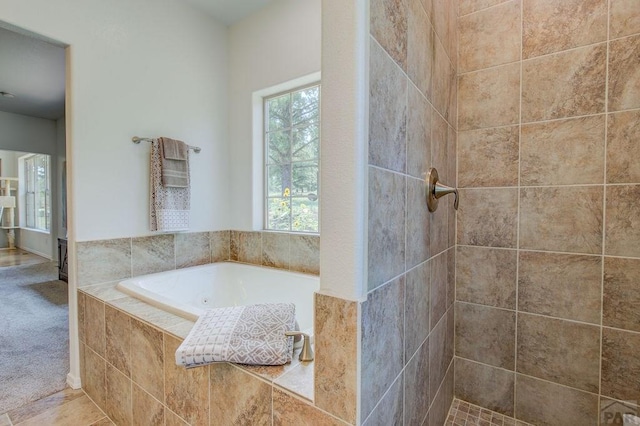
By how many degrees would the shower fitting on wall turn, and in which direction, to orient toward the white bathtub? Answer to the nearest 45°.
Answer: approximately 180°

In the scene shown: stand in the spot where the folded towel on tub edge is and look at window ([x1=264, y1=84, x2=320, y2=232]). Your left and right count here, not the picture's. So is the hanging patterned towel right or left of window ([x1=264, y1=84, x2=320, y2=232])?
left

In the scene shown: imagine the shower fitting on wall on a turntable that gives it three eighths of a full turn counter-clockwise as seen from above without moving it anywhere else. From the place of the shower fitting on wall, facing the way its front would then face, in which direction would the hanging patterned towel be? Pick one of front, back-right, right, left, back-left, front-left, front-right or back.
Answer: front-left

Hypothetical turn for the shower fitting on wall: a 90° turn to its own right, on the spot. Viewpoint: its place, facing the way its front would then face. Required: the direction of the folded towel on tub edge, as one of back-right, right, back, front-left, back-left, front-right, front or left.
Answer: front-right

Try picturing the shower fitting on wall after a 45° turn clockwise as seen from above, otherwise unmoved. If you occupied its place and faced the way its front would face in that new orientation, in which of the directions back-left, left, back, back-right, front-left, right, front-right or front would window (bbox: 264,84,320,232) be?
back

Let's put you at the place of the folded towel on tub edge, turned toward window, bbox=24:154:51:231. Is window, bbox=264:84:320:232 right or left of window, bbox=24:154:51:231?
right

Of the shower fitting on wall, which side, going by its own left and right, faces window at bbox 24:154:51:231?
back

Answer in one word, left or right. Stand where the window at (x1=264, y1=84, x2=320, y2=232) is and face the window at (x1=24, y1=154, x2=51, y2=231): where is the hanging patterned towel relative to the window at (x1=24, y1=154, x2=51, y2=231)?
left

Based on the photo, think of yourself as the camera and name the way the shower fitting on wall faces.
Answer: facing to the right of the viewer
